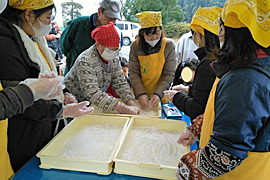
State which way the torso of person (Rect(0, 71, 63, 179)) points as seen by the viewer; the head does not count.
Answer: to the viewer's right

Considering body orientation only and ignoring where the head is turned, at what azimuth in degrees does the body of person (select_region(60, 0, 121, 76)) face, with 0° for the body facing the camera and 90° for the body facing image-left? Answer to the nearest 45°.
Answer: approximately 315°

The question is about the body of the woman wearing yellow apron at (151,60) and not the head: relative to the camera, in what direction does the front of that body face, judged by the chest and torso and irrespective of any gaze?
toward the camera

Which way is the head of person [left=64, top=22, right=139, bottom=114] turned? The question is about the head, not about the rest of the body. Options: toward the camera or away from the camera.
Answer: toward the camera

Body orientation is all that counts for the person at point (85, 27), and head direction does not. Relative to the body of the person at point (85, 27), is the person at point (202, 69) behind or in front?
in front

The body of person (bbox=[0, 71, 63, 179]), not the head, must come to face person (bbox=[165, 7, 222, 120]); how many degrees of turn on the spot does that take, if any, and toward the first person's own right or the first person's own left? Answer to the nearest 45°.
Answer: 0° — they already face them

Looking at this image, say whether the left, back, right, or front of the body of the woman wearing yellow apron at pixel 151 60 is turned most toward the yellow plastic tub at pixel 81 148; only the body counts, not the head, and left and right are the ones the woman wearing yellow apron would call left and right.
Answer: front

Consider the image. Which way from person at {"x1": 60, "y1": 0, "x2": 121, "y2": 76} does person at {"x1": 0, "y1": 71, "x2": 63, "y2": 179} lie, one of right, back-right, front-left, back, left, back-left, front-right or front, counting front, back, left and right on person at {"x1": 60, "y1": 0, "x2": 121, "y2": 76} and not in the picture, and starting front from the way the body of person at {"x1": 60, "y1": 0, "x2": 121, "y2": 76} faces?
front-right

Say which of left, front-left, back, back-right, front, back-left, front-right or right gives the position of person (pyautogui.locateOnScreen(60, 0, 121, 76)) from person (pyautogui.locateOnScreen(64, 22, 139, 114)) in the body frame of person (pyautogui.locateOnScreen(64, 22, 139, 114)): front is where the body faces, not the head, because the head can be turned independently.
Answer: back-left

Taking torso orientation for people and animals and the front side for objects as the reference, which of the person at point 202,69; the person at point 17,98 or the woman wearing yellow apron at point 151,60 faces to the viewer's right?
the person at point 17,98

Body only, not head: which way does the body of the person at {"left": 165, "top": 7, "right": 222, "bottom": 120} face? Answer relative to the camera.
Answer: to the viewer's left

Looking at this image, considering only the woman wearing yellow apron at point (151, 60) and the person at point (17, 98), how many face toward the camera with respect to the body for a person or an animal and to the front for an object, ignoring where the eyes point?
1

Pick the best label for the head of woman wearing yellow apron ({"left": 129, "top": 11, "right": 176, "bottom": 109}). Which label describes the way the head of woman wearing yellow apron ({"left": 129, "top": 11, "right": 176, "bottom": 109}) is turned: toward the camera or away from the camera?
toward the camera

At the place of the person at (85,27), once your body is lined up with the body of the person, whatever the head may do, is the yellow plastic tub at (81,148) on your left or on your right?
on your right

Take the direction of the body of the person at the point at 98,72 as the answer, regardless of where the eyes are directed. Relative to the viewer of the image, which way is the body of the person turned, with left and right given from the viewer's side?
facing the viewer and to the right of the viewer

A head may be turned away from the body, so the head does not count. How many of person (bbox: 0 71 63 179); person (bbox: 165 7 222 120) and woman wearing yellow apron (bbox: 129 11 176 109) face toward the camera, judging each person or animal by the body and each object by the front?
1

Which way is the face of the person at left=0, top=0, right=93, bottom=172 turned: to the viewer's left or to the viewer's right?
to the viewer's right
